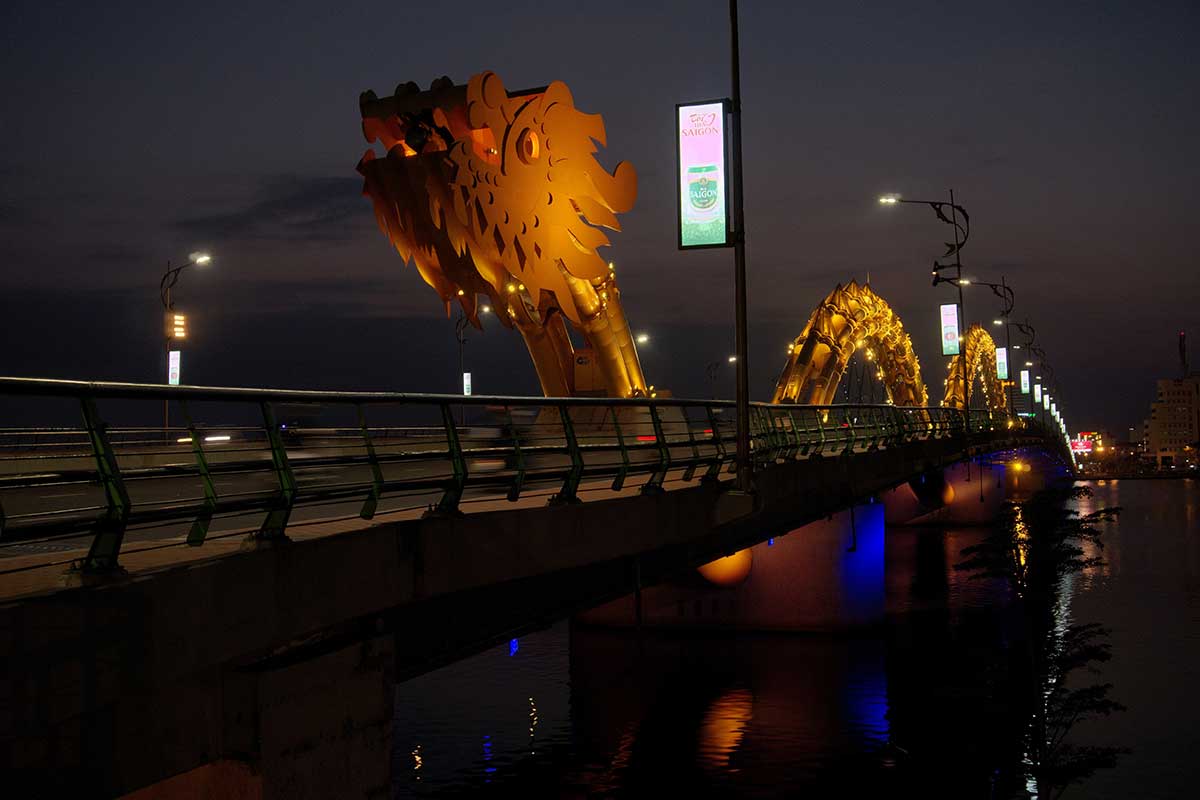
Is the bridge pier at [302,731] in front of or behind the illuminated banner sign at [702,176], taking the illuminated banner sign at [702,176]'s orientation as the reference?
in front

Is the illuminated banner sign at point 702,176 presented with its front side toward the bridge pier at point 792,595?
no

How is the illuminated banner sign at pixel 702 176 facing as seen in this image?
toward the camera
